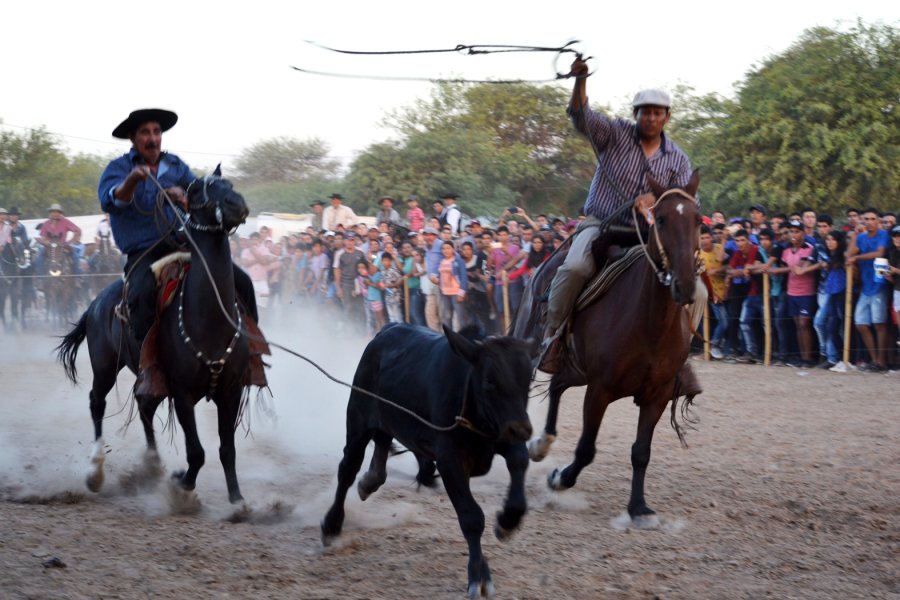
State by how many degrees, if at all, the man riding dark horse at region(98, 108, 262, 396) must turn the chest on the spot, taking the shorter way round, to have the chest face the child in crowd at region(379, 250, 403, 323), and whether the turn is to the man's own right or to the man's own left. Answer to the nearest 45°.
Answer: approximately 135° to the man's own left

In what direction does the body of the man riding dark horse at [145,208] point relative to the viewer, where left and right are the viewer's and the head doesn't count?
facing the viewer and to the right of the viewer

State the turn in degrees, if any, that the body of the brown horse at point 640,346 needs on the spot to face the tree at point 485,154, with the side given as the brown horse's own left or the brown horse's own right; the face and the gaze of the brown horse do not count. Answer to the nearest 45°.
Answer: approximately 135° to the brown horse's own left

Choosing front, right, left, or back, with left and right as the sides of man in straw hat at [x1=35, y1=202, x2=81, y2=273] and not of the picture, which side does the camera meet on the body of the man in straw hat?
front

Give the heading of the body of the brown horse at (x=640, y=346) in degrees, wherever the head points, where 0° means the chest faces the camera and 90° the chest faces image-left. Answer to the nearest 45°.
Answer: approximately 315°

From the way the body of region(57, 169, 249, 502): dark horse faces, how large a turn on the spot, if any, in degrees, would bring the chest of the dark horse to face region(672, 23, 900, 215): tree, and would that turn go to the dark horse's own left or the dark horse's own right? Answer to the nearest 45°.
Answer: approximately 90° to the dark horse's own left

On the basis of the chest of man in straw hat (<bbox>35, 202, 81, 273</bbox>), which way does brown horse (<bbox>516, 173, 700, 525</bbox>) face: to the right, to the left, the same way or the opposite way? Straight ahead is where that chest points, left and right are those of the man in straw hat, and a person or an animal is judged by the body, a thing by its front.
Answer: the same way

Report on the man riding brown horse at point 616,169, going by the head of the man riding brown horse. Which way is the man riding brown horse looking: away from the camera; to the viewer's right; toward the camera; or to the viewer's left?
toward the camera

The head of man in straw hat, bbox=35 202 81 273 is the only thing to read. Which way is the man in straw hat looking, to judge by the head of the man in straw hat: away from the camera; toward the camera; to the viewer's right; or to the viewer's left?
toward the camera

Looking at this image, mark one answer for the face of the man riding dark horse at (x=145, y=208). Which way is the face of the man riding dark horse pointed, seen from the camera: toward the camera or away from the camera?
toward the camera

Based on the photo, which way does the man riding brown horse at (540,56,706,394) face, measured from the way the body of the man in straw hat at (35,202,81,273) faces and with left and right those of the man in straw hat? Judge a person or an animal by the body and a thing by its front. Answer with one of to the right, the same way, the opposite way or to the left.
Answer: the same way
